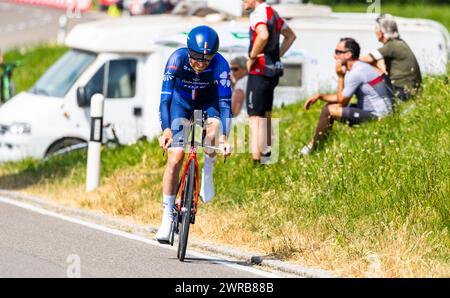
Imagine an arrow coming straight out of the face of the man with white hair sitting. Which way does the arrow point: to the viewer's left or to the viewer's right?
to the viewer's left

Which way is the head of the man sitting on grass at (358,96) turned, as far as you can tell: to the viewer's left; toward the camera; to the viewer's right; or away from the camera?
to the viewer's left

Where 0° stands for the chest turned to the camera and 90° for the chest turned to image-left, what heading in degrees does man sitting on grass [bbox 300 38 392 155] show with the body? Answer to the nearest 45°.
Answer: approximately 90°

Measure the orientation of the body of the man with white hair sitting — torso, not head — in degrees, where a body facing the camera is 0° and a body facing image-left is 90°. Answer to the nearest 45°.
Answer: approximately 135°

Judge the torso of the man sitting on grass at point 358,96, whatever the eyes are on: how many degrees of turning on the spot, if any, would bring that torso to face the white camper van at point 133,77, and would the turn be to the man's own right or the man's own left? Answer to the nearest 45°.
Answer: approximately 45° to the man's own right

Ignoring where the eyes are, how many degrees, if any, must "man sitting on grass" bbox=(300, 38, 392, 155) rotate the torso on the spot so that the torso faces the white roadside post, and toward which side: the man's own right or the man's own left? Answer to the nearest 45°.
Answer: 0° — they already face it
